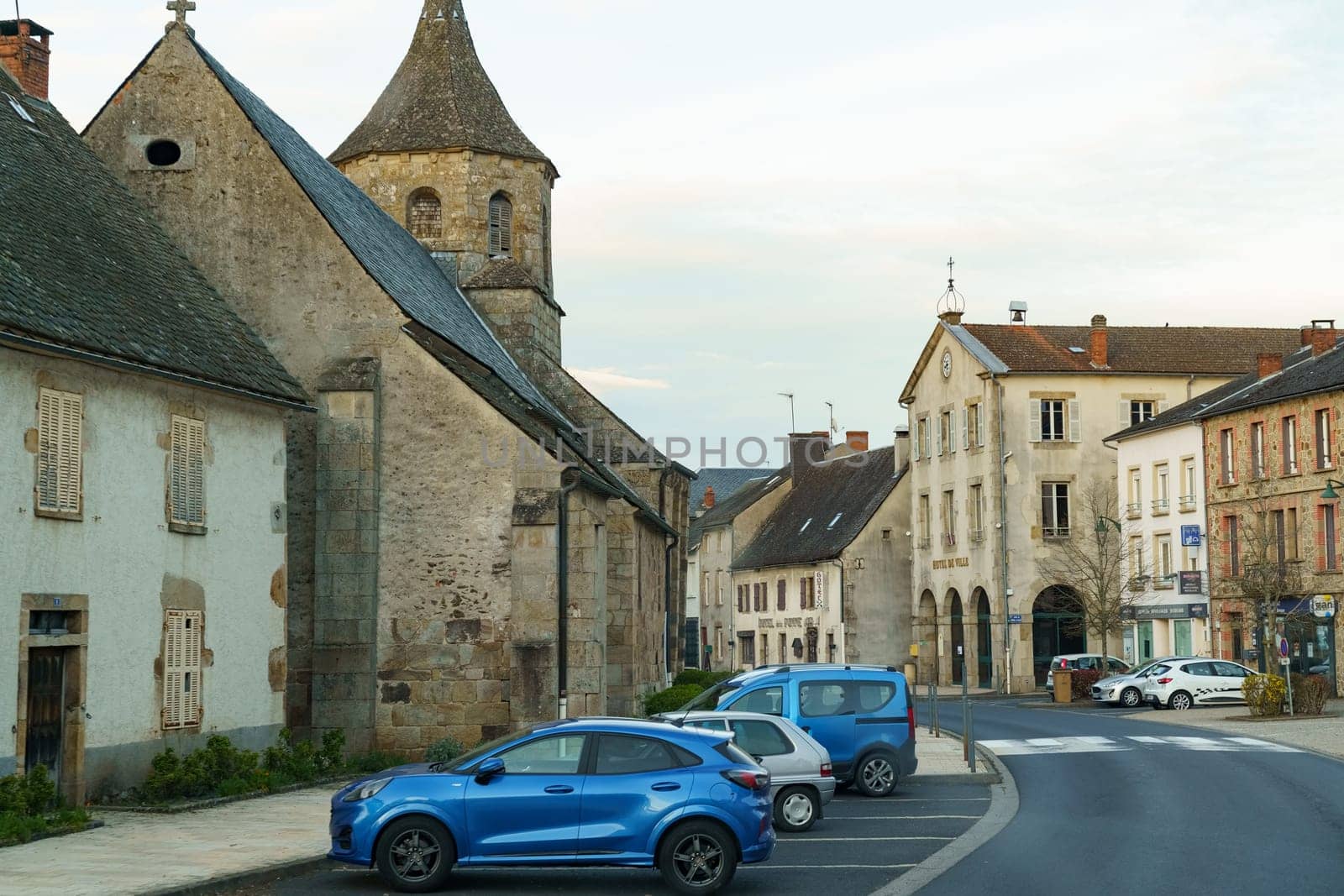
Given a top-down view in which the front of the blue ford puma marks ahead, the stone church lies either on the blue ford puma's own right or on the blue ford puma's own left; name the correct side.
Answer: on the blue ford puma's own right

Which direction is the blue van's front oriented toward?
to the viewer's left

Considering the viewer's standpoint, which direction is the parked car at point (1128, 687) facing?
facing the viewer and to the left of the viewer

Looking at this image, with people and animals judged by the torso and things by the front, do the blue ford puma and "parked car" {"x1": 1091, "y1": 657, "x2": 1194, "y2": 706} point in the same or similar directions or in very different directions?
same or similar directions

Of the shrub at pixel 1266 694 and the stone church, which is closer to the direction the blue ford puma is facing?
the stone church

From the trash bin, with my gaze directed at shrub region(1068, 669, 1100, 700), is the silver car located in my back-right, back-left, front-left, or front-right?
back-right

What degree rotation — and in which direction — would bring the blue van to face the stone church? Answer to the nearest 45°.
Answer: approximately 45° to its right

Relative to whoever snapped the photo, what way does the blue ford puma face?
facing to the left of the viewer

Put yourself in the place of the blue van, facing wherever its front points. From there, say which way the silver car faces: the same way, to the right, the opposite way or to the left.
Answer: the same way

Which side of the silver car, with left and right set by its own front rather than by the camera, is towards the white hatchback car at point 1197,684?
right

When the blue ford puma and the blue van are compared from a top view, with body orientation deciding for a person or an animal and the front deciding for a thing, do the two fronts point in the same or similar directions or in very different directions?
same or similar directions

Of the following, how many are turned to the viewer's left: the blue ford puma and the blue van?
2

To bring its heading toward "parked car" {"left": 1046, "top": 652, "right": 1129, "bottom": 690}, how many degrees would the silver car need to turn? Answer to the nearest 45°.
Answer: approximately 90° to its right
